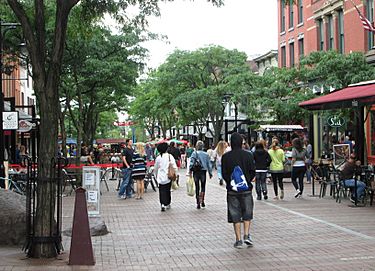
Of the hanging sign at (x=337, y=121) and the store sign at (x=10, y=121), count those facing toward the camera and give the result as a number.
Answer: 2

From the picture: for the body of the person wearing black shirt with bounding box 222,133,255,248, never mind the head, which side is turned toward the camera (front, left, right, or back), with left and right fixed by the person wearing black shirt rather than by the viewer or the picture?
back

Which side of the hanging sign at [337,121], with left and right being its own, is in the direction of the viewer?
front

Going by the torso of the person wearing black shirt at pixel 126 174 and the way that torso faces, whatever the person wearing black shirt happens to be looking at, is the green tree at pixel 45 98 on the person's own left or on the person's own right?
on the person's own right

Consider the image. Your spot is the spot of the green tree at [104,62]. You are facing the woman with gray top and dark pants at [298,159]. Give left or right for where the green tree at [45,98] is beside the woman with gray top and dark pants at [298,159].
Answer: right

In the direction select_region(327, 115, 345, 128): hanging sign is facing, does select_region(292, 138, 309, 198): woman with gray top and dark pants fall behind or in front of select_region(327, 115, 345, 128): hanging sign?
in front
